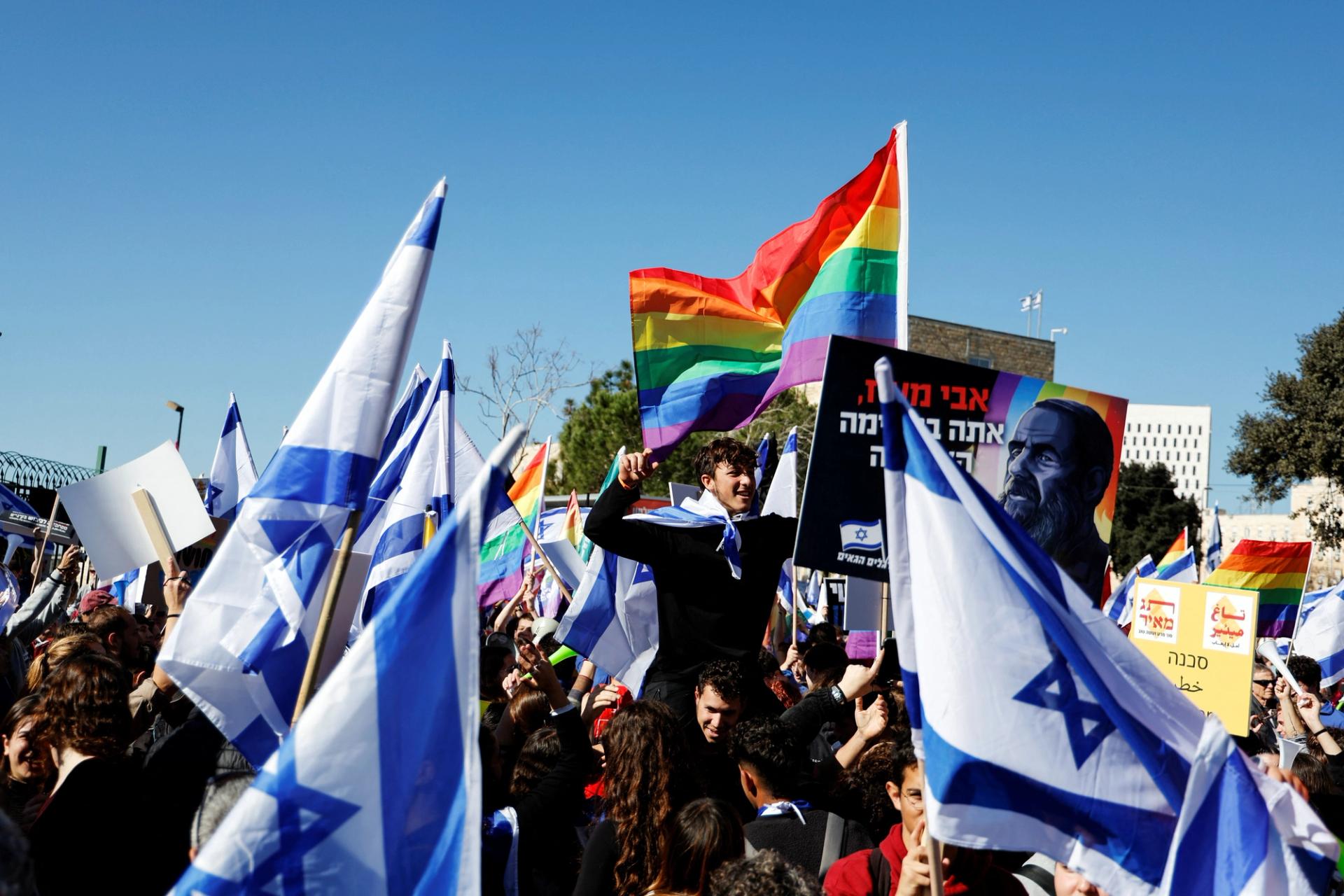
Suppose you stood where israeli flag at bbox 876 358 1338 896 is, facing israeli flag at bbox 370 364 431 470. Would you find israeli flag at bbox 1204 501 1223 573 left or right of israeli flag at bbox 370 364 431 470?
right

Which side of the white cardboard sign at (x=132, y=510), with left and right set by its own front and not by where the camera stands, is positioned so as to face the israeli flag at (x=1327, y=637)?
right

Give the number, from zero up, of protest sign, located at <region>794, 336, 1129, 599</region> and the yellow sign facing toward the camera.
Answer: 2

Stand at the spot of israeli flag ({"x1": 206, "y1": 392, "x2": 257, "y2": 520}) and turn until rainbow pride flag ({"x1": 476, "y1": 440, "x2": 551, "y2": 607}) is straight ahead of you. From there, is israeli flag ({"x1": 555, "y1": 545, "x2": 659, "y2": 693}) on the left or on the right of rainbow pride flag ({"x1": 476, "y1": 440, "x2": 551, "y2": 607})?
right

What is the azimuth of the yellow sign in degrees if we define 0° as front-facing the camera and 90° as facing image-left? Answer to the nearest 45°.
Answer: approximately 0°

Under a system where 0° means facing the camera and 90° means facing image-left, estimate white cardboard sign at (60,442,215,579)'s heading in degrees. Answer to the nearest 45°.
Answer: approximately 180°

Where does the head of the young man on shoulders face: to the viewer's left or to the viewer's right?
to the viewer's right

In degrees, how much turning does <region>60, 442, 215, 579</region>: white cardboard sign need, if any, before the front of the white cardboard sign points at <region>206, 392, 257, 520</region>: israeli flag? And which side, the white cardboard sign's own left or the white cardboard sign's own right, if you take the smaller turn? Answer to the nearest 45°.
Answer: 0° — it already faces it

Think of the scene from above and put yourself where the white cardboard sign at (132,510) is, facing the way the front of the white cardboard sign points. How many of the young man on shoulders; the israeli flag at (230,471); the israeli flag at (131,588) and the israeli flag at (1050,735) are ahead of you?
2

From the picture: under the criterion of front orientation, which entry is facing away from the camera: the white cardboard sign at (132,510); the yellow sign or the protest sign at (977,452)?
the white cardboard sign

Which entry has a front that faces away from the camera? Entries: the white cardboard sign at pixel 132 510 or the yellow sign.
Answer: the white cardboard sign
